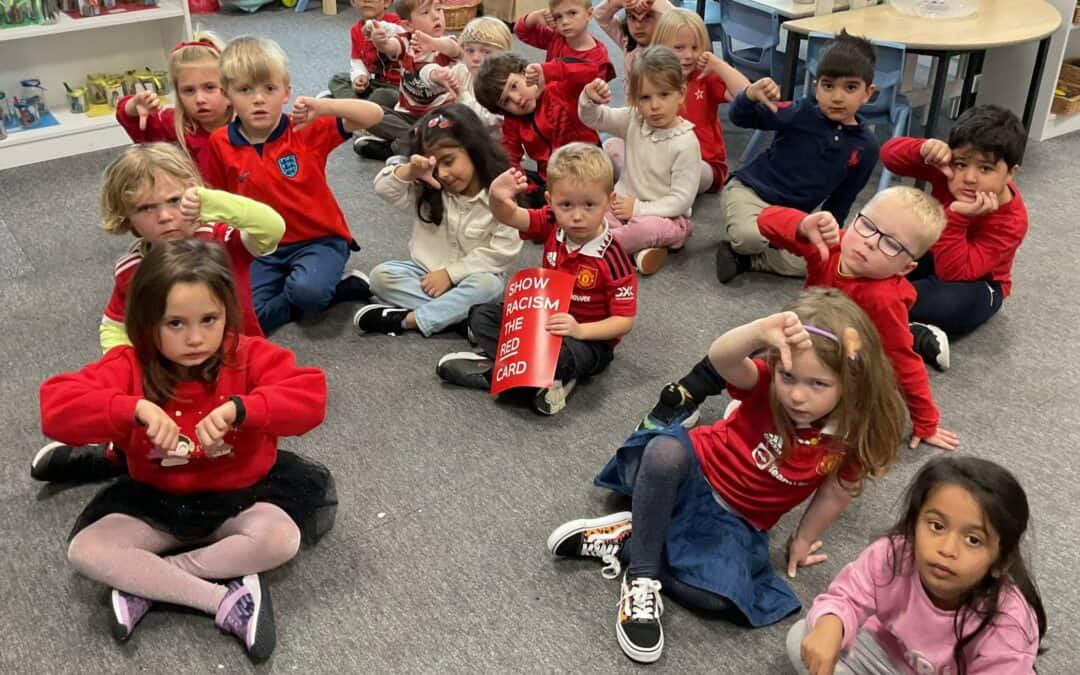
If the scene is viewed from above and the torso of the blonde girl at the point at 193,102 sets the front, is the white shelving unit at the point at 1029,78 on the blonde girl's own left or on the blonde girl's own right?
on the blonde girl's own left

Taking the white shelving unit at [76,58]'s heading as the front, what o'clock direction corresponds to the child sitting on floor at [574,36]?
The child sitting on floor is roughly at 10 o'clock from the white shelving unit.

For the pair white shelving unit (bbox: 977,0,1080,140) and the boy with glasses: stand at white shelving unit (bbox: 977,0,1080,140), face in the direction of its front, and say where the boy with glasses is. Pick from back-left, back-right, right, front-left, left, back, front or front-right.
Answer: front-right

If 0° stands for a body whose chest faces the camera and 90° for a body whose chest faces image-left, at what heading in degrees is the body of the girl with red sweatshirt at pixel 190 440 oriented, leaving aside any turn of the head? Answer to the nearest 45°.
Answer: approximately 0°
